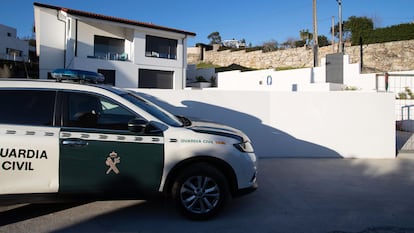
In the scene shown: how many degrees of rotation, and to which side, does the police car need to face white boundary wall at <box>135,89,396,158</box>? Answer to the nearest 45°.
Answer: approximately 45° to its left

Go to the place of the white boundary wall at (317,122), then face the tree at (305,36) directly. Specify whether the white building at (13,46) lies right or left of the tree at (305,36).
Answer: left

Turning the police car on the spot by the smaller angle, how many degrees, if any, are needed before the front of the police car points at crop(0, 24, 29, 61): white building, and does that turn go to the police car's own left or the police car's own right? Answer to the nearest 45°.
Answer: approximately 90° to the police car's own left

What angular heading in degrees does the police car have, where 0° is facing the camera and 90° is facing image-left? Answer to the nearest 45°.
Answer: approximately 270°

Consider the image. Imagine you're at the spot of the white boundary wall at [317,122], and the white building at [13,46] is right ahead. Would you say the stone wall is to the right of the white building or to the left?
right

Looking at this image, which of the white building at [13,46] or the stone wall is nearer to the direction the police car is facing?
the stone wall

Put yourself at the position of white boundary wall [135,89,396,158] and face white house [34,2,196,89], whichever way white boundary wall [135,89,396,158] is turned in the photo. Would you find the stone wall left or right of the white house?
right

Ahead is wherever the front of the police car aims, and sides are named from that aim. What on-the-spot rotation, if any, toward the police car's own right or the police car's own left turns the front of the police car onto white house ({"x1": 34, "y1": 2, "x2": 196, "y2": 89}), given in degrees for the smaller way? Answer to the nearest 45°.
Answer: approximately 90° to the police car's own left

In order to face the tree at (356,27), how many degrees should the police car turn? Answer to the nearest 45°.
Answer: approximately 45° to its left

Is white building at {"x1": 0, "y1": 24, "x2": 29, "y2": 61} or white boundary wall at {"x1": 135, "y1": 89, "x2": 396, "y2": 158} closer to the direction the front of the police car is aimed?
the white boundary wall
